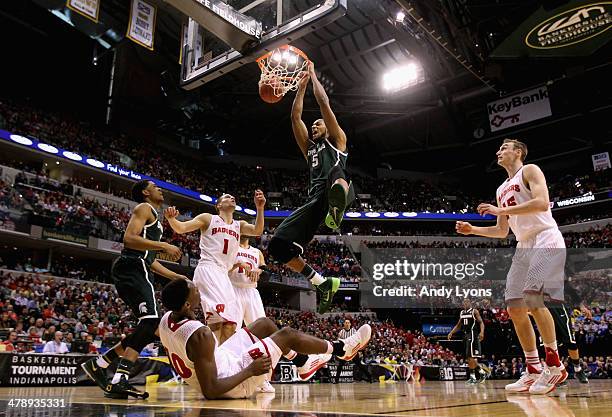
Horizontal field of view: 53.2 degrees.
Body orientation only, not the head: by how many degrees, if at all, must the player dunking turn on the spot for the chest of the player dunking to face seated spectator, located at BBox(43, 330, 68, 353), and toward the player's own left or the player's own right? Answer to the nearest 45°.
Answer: approximately 90° to the player's own right

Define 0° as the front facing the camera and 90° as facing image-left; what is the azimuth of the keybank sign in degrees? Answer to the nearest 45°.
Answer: approximately 0°

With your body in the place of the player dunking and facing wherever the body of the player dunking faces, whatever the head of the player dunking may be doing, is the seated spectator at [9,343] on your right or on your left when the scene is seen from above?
on your right

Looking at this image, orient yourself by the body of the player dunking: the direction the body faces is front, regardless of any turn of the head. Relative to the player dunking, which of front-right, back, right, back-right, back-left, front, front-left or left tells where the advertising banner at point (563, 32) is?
back

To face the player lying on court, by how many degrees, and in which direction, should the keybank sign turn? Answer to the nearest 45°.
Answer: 0° — it already faces them

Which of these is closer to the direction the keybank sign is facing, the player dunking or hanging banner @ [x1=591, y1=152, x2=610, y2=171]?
the player dunking

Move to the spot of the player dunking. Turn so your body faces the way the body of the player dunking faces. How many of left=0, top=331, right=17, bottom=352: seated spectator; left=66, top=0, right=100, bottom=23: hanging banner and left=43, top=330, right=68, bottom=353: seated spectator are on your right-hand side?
3
